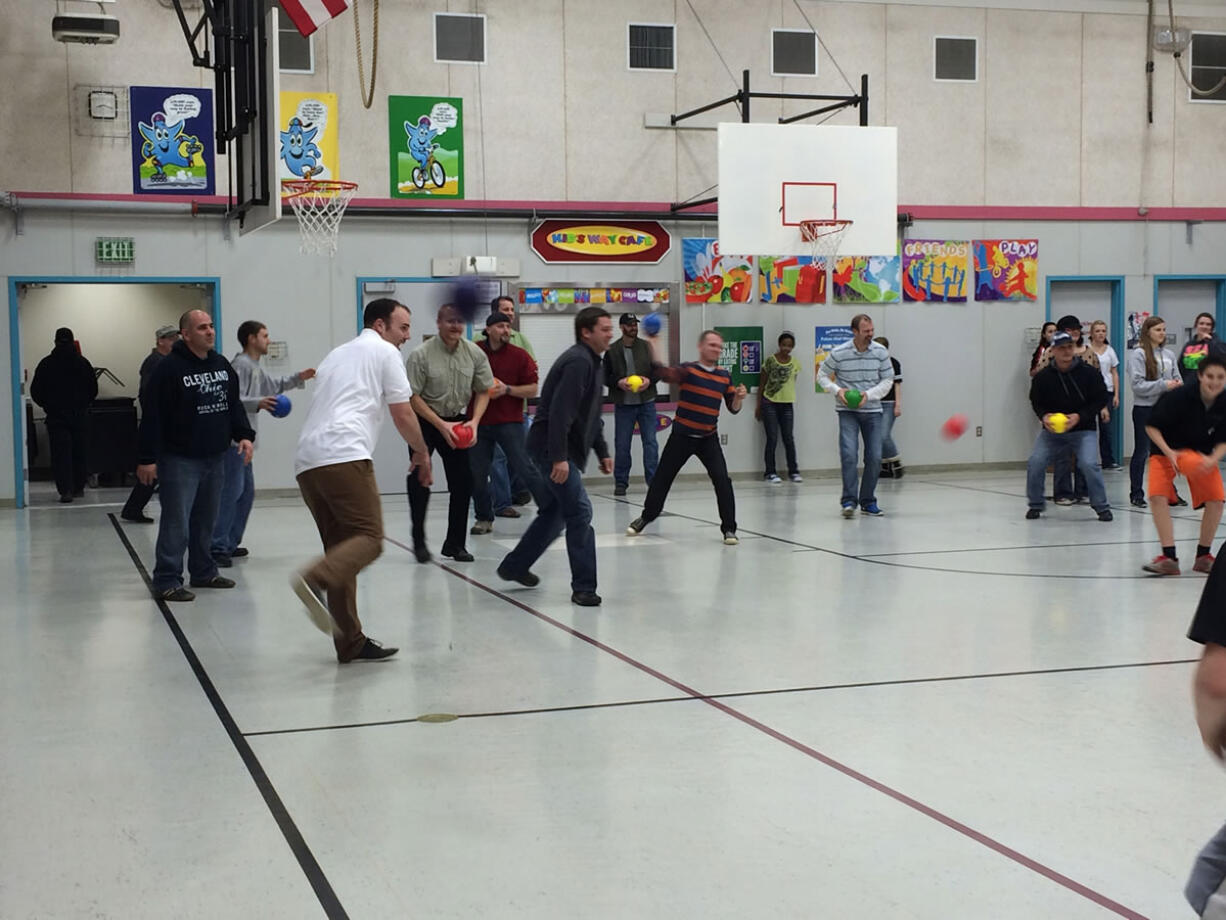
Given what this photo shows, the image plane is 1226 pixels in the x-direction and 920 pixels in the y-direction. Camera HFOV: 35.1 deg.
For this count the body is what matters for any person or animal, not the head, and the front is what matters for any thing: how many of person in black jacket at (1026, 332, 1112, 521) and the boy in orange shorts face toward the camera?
2

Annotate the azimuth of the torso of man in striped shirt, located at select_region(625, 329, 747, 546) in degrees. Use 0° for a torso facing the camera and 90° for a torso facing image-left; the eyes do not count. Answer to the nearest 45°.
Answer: approximately 315°

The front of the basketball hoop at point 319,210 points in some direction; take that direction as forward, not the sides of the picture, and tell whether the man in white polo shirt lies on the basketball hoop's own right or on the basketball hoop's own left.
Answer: on the basketball hoop's own right

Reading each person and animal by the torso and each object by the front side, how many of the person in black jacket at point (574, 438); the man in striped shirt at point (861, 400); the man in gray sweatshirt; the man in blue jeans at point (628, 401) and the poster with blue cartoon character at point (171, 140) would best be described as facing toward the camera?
3

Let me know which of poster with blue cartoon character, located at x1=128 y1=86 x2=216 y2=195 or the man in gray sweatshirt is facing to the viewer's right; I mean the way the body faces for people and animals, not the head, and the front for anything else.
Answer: the man in gray sweatshirt

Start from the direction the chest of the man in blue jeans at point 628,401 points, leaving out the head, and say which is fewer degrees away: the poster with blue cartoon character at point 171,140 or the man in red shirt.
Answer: the man in red shirt

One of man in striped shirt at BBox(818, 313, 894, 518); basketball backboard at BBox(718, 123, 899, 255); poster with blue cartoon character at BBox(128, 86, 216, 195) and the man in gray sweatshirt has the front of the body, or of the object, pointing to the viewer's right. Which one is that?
the man in gray sweatshirt

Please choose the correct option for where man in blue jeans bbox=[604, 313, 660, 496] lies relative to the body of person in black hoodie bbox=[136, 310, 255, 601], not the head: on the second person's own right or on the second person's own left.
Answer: on the second person's own left

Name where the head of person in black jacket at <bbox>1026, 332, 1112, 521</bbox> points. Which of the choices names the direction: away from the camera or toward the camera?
toward the camera

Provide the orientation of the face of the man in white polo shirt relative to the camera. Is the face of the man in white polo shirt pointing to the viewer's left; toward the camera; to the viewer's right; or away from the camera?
to the viewer's right

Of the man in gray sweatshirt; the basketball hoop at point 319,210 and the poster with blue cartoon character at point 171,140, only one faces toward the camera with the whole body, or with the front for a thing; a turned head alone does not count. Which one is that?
the poster with blue cartoon character

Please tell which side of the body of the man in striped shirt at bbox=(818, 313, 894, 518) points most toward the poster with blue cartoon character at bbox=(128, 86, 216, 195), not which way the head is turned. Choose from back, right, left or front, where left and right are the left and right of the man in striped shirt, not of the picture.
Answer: right

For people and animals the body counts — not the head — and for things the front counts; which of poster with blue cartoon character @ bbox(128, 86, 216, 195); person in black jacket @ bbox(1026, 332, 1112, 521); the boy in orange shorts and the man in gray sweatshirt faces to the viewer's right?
the man in gray sweatshirt

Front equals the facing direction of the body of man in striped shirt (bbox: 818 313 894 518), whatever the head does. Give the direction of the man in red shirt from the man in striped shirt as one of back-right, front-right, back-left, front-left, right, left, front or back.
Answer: front-right

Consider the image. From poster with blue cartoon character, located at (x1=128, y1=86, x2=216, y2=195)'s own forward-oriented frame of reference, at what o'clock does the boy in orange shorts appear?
The boy in orange shorts is roughly at 11 o'clock from the poster with blue cartoon character.

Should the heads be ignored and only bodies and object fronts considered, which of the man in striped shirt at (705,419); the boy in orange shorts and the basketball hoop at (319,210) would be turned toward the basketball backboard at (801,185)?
the basketball hoop

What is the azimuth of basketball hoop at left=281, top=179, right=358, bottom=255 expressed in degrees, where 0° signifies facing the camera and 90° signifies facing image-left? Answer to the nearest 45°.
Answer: approximately 270°

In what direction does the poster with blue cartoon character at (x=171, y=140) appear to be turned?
toward the camera

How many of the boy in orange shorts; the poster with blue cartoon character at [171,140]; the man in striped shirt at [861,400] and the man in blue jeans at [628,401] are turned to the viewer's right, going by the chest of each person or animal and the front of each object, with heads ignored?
0
